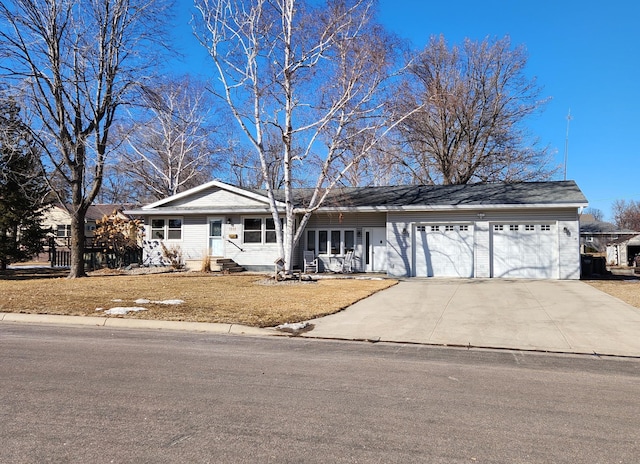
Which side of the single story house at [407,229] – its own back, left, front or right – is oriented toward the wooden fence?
right

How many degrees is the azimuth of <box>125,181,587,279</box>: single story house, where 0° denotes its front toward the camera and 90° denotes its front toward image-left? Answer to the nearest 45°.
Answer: approximately 0°

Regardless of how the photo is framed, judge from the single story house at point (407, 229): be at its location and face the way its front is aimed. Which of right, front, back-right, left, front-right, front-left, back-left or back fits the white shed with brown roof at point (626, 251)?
back-left
